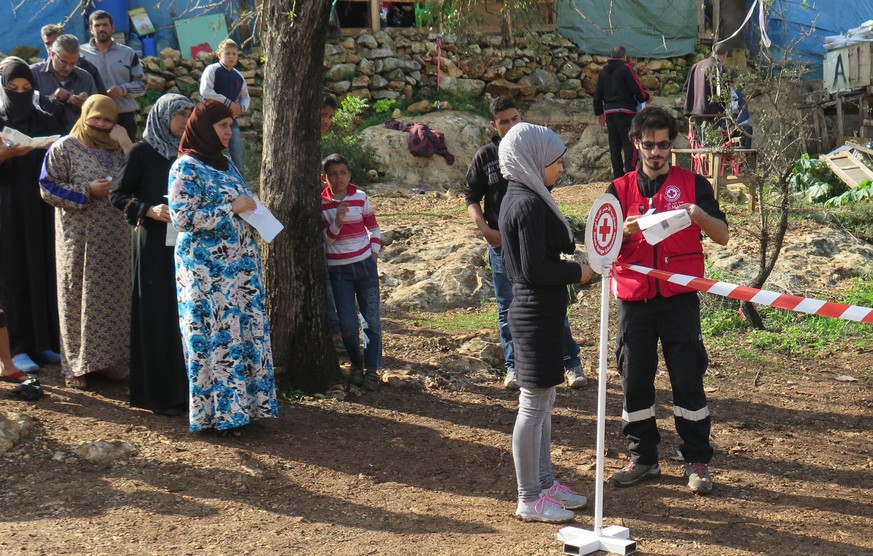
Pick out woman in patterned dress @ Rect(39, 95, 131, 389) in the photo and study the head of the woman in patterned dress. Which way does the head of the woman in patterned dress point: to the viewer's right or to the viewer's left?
to the viewer's right

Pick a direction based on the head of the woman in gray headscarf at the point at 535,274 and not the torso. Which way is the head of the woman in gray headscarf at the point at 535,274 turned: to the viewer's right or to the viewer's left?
to the viewer's right

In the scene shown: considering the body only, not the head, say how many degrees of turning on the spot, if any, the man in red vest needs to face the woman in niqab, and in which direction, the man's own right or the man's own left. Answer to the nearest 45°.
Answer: approximately 90° to the man's own right

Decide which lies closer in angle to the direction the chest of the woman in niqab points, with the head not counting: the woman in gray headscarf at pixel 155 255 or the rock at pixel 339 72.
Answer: the woman in gray headscarf

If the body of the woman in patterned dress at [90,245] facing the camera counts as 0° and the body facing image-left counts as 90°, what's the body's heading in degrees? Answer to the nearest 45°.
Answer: approximately 315°

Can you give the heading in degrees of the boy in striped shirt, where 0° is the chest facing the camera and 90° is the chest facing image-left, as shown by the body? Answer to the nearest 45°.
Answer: approximately 0°

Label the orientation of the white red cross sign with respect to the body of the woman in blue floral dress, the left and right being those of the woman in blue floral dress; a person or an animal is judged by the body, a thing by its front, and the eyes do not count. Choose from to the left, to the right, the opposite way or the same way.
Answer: to the right

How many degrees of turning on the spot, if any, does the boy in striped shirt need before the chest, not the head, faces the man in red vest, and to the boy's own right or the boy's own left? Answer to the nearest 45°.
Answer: approximately 45° to the boy's own left

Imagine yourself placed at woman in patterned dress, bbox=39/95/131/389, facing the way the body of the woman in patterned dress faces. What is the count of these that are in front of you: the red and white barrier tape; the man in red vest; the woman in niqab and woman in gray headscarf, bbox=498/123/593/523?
3

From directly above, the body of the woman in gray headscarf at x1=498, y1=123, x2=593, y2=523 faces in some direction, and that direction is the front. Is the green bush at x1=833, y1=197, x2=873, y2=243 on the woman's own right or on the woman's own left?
on the woman's own left

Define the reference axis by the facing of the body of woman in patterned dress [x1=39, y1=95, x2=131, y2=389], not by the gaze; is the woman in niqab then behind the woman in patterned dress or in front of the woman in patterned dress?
behind

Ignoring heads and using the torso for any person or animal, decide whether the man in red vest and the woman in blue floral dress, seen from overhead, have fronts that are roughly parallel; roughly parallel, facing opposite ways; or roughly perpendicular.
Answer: roughly perpendicular

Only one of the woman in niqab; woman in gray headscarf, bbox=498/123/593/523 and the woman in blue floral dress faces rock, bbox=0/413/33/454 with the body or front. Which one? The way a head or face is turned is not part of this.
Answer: the woman in niqab
